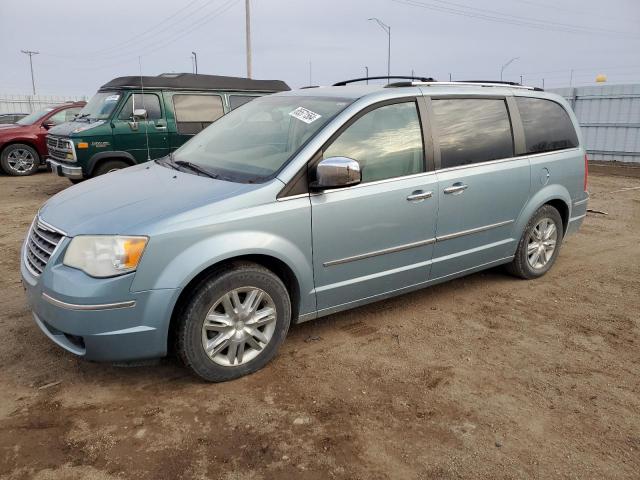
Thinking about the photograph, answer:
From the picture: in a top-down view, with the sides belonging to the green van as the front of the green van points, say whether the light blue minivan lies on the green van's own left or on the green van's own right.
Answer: on the green van's own left

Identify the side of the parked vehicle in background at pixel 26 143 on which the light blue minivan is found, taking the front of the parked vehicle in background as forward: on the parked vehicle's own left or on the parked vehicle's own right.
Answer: on the parked vehicle's own left

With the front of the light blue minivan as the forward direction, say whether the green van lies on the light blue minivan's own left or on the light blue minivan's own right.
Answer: on the light blue minivan's own right

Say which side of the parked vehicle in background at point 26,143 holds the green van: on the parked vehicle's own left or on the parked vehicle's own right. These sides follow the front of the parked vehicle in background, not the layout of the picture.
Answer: on the parked vehicle's own left

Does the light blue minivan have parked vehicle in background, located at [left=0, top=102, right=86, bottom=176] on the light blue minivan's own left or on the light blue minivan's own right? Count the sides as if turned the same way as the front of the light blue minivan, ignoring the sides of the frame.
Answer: on the light blue minivan's own right

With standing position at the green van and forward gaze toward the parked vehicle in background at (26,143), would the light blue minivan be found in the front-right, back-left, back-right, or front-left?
back-left

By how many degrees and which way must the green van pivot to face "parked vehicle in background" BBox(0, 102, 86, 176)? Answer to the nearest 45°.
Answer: approximately 90° to its right

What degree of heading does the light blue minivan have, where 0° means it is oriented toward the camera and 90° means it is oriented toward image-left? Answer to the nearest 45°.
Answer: approximately 45°
